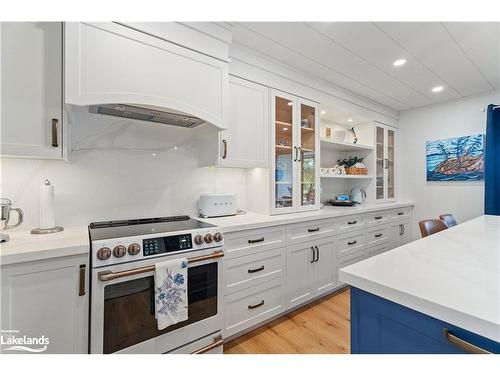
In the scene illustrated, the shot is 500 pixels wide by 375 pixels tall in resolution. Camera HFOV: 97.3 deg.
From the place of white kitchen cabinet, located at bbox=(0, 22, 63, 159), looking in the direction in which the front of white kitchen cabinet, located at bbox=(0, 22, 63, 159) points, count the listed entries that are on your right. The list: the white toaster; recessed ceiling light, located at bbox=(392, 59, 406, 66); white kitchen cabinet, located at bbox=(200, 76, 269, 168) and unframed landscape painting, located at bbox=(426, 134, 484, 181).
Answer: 0

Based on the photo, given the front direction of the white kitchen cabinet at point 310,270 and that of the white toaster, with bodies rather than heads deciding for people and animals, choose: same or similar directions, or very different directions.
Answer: same or similar directions

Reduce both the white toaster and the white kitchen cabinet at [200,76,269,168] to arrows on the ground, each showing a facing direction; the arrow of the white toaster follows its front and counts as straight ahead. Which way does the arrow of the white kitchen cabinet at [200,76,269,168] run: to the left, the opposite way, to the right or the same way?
the same way

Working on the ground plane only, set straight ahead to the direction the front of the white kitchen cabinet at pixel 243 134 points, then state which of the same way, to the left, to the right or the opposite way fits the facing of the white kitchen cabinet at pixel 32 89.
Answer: the same way

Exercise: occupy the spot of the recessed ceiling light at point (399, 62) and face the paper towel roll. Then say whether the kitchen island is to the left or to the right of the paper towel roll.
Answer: left

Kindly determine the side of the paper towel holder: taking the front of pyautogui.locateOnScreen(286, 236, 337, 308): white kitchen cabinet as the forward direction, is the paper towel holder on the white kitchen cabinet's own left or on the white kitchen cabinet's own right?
on the white kitchen cabinet's own right

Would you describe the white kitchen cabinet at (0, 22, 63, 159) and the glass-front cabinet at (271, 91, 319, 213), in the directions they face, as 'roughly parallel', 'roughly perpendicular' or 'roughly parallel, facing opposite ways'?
roughly parallel

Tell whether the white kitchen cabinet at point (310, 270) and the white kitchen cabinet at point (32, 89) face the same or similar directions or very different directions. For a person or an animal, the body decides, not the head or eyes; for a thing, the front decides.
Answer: same or similar directions

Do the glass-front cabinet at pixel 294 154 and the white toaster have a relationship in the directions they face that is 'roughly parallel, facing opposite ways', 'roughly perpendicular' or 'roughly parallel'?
roughly parallel

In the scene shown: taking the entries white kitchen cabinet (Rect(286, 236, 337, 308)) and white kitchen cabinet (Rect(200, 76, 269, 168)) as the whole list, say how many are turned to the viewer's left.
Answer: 0

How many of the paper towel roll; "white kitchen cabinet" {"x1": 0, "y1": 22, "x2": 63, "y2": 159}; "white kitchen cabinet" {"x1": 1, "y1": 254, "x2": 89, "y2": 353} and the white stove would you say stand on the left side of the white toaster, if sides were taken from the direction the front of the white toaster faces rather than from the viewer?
0

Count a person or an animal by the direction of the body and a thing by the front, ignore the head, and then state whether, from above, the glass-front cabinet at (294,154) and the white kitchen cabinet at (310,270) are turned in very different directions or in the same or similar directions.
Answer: same or similar directions

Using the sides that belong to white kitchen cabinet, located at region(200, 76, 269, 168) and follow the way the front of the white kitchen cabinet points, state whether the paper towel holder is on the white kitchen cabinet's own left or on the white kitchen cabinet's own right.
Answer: on the white kitchen cabinet's own right

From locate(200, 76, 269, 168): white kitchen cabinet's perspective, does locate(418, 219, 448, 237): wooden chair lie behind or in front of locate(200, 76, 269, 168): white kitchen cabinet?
in front

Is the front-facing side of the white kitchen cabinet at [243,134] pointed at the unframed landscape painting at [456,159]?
no

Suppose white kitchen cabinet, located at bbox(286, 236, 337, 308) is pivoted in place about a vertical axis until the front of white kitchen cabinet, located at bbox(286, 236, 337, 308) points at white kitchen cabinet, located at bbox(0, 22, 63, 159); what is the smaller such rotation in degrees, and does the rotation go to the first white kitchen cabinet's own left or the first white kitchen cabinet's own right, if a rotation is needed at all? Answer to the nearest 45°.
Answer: approximately 90° to the first white kitchen cabinet's own right

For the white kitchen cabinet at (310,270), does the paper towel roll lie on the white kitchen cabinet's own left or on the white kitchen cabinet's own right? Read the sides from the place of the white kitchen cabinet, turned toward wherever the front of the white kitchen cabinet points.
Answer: on the white kitchen cabinet's own right

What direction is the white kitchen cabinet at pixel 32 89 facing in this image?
toward the camera

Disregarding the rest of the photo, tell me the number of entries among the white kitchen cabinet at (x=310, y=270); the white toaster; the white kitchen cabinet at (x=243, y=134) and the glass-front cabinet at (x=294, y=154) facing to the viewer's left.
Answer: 0

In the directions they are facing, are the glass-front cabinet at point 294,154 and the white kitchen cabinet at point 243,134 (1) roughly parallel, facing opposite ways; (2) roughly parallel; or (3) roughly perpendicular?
roughly parallel

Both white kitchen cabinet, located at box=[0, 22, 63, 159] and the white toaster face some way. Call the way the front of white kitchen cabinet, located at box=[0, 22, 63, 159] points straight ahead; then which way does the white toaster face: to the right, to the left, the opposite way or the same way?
the same way
